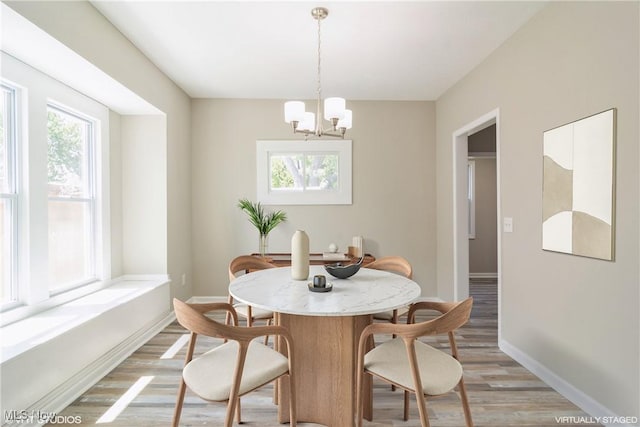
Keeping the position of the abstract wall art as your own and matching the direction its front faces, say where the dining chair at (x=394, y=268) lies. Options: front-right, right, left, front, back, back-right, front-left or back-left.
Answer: front-right

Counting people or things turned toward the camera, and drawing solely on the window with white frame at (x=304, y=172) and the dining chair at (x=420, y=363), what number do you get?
1

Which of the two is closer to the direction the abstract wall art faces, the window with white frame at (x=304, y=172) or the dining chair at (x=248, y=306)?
the dining chair

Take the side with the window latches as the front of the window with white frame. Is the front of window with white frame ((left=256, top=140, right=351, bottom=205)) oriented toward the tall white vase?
yes

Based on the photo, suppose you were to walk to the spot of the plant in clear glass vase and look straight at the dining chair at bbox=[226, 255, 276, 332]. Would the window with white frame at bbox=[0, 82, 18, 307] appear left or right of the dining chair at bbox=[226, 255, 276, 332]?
right

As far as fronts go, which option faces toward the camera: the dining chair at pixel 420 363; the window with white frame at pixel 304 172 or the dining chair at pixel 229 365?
the window with white frame

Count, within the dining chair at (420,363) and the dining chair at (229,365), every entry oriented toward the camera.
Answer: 0

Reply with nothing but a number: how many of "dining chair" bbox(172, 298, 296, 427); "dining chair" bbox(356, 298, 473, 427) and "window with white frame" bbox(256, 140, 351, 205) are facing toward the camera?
1

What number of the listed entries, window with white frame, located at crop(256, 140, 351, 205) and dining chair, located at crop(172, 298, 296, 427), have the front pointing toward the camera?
1

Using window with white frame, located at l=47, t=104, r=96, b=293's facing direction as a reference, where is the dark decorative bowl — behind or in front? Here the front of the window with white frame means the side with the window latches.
in front

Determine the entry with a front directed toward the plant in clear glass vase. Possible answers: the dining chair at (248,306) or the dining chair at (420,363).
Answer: the dining chair at (420,363)

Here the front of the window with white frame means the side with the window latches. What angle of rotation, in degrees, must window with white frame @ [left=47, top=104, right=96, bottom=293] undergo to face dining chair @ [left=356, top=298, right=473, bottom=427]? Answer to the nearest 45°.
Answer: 0° — it already faces it

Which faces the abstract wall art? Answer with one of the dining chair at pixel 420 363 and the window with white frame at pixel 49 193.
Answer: the window with white frame

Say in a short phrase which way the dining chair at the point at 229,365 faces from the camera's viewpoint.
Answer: facing away from the viewer and to the right of the viewer

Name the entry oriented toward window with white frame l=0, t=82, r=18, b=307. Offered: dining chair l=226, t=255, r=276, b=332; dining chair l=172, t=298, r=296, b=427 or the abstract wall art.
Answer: the abstract wall art

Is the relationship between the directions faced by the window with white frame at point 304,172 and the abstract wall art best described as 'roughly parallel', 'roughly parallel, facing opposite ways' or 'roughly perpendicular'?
roughly perpendicular
